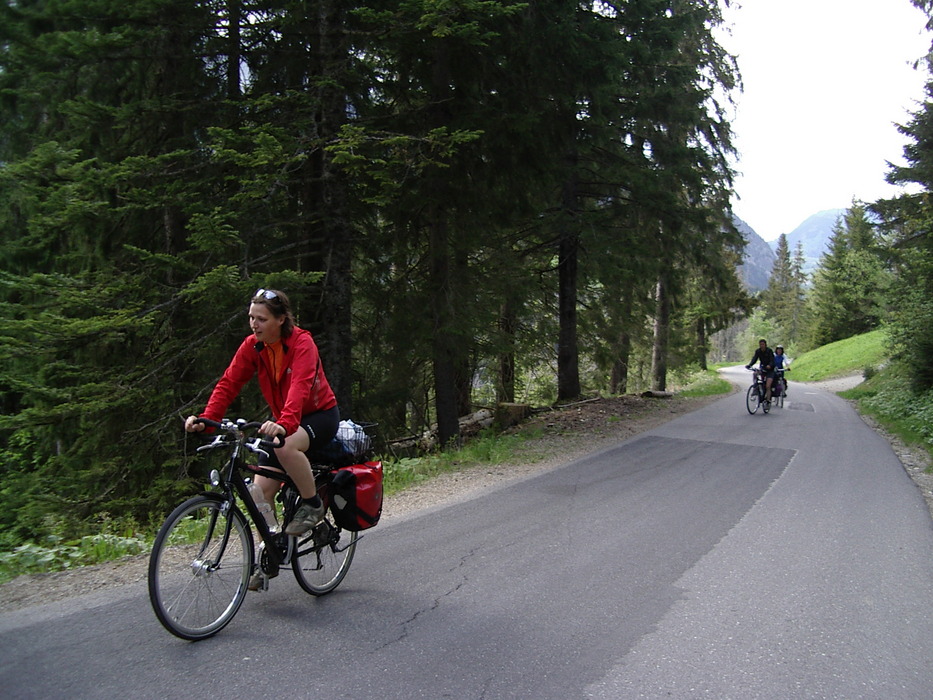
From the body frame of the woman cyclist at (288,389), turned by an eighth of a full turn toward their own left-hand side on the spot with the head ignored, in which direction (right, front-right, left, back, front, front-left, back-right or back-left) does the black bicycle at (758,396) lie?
back-left

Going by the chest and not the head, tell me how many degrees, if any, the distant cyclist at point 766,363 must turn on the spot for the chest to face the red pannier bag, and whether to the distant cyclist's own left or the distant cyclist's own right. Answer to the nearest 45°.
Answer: approximately 45° to the distant cyclist's own left

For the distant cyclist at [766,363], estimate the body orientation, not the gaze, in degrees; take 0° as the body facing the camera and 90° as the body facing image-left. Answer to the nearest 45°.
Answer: approximately 45°

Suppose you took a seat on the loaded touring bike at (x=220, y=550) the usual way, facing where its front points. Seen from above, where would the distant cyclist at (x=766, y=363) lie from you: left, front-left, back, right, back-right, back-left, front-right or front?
back

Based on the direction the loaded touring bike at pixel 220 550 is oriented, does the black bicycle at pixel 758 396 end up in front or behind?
behind

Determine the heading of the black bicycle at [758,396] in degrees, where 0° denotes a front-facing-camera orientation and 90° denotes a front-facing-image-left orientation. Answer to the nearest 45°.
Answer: approximately 45°
